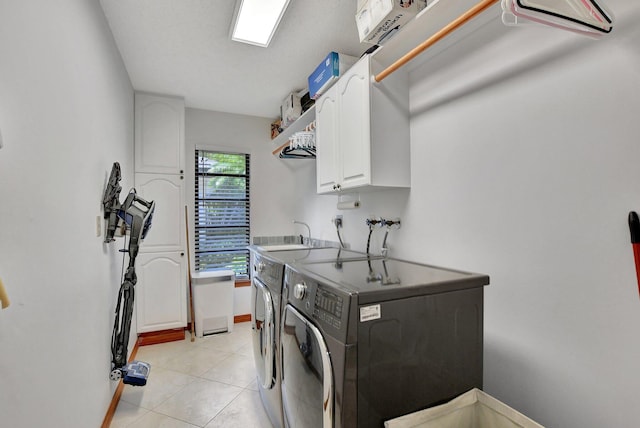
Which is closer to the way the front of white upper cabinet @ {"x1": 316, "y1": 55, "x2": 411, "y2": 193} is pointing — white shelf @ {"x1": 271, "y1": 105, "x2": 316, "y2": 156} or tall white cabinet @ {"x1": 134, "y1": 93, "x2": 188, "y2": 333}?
the tall white cabinet

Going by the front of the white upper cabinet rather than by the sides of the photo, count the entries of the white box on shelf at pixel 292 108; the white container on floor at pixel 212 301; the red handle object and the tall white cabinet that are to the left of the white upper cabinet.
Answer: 1

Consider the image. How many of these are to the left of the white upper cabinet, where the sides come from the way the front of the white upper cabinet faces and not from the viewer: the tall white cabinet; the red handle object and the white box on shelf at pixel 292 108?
1

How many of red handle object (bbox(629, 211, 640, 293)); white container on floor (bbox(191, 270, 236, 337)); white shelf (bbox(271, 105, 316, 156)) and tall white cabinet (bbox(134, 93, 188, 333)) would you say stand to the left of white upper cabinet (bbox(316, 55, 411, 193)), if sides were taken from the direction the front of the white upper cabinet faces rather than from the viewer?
1

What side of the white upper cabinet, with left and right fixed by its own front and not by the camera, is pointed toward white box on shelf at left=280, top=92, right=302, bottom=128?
right

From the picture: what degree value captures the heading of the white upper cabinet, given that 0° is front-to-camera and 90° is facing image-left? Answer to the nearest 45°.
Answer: approximately 45°

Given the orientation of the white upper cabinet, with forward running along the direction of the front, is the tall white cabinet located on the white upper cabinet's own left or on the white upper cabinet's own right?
on the white upper cabinet's own right

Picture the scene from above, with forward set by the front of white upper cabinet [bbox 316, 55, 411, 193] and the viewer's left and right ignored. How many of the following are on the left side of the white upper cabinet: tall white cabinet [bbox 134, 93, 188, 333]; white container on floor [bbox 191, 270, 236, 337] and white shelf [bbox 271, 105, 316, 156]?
0

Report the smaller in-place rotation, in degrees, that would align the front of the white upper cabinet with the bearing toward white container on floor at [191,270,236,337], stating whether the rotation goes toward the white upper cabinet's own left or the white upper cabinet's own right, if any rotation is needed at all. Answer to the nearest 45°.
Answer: approximately 90° to the white upper cabinet's own right

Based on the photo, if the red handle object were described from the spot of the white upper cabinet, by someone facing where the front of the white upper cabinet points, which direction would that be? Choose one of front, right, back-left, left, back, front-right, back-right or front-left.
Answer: left

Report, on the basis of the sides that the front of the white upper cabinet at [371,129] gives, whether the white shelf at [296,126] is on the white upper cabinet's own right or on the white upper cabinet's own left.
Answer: on the white upper cabinet's own right
